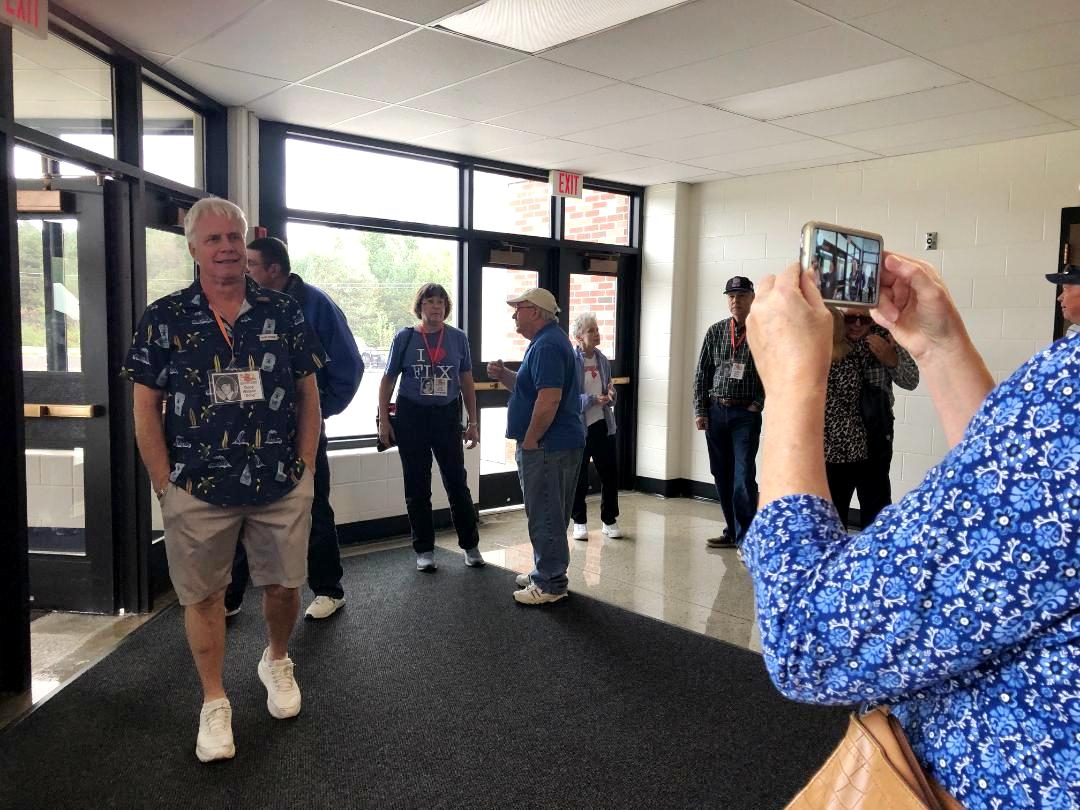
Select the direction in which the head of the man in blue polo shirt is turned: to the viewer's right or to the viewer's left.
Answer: to the viewer's left

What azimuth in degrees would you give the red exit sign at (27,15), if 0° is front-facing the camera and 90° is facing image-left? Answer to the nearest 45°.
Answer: approximately 315°

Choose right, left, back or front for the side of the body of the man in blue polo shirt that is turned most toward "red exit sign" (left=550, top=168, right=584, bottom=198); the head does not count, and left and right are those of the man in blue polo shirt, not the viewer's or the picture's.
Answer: right

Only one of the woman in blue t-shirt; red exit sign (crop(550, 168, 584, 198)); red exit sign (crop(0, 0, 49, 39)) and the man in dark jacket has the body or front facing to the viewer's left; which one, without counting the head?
the man in dark jacket

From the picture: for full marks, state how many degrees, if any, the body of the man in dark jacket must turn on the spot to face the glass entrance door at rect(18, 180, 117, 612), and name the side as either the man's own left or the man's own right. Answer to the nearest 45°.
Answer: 0° — they already face it

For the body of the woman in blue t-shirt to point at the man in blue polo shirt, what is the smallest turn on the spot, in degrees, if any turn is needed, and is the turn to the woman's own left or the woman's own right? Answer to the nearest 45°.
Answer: approximately 45° to the woman's own left

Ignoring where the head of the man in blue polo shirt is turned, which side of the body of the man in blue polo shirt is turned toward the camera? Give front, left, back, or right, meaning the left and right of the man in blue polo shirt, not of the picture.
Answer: left

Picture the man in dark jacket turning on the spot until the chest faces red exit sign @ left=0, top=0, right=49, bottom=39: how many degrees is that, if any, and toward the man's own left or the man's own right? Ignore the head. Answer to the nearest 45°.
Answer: approximately 45° to the man's own left

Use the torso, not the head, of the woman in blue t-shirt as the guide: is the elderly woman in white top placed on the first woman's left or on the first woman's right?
on the first woman's left

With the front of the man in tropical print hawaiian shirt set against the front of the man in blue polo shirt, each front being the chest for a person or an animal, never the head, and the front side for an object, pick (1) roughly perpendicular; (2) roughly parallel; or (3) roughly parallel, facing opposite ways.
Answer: roughly perpendicular

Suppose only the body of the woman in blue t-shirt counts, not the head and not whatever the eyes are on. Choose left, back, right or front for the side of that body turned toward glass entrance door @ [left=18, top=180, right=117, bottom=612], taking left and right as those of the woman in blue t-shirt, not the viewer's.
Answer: right

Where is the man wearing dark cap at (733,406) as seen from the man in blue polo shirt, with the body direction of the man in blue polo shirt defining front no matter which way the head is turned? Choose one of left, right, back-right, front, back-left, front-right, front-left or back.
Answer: back-right

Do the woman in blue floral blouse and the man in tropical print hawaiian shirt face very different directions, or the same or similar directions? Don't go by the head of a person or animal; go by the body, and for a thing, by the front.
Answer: very different directions

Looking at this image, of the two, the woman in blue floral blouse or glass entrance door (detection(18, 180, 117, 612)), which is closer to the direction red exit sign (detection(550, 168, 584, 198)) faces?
the woman in blue floral blouse
